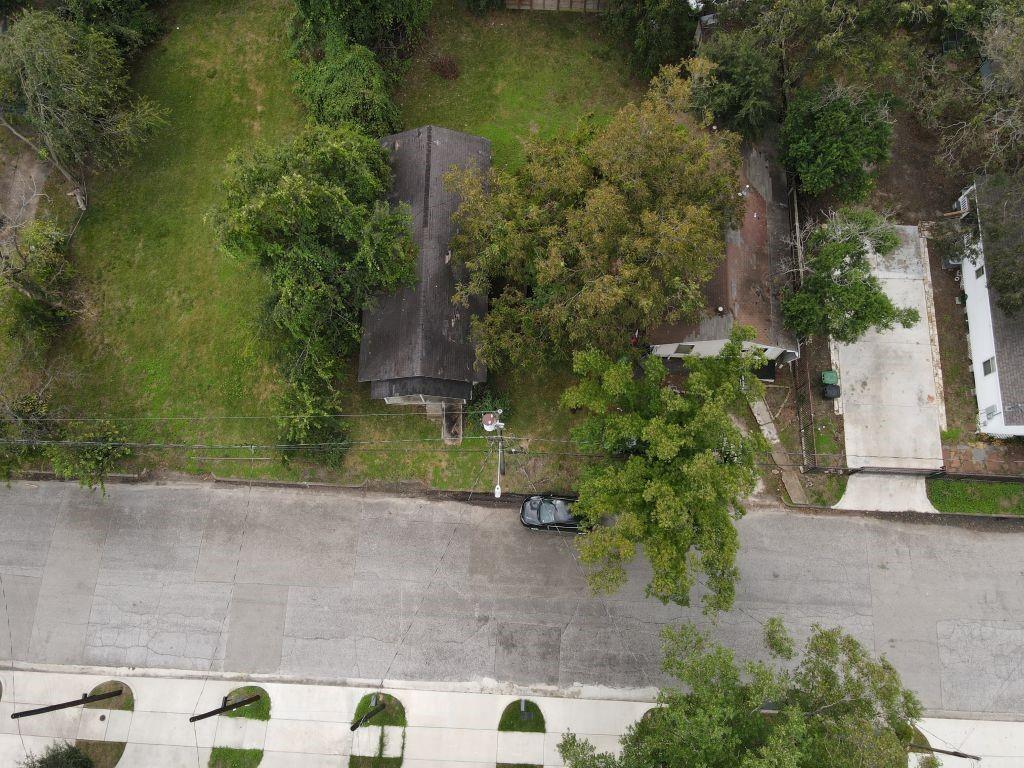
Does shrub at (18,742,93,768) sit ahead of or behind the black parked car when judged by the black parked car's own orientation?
ahead

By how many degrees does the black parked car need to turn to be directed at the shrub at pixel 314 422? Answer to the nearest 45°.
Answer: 0° — it already faces it

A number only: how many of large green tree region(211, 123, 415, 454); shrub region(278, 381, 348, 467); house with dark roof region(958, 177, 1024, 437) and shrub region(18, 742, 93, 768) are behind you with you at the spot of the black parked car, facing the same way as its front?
1

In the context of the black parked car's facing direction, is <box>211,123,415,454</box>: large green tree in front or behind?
in front

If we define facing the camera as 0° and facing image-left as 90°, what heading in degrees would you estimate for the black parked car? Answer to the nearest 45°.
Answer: approximately 90°

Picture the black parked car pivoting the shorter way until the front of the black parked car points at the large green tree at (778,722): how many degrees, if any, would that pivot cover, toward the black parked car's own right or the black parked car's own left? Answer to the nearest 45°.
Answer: approximately 135° to the black parked car's own left

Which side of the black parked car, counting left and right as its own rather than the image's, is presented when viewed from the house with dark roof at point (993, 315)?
back

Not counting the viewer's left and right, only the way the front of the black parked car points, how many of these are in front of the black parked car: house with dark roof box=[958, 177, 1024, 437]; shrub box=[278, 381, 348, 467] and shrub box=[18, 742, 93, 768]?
2

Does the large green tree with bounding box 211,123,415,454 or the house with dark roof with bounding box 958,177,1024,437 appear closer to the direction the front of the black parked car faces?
the large green tree

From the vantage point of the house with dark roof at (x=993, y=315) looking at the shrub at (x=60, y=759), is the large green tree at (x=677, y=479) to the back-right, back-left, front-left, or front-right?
front-left
